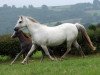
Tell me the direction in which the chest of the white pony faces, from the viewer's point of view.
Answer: to the viewer's left
